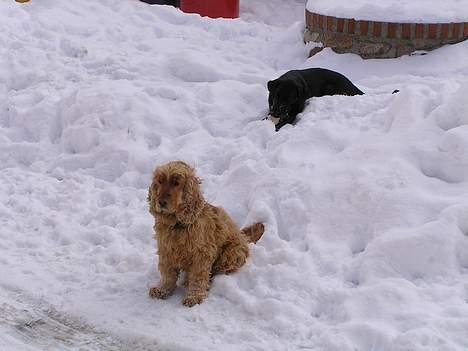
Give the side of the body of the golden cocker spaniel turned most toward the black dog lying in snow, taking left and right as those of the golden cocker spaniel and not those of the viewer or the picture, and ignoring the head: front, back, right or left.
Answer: back

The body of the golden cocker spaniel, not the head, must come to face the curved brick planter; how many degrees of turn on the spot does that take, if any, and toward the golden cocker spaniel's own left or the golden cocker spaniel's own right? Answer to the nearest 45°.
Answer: approximately 180°

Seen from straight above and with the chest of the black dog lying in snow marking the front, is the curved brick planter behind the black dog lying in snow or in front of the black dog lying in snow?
behind

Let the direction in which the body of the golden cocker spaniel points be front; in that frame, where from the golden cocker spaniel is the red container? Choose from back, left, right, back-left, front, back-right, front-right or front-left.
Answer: back-right

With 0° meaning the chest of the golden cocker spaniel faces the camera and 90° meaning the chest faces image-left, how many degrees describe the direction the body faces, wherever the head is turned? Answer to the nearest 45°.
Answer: approximately 45°

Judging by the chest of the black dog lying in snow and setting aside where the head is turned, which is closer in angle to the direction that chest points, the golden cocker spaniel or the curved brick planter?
the golden cocker spaniel

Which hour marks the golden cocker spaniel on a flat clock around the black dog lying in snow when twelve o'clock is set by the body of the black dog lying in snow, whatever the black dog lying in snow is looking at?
The golden cocker spaniel is roughly at 11 o'clock from the black dog lying in snow.
